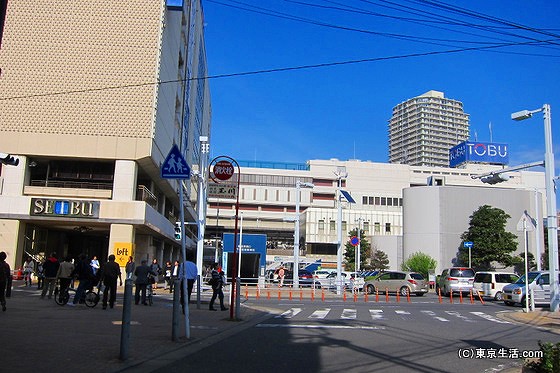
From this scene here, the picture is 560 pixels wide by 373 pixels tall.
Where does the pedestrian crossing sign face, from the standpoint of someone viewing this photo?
facing the viewer

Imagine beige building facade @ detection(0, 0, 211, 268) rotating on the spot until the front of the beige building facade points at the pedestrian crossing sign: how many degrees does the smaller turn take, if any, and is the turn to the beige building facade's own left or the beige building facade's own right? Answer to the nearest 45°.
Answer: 0° — it already faces it

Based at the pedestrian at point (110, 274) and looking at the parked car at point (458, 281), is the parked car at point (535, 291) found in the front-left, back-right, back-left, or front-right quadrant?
front-right

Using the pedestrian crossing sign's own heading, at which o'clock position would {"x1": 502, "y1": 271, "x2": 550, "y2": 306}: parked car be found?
The parked car is roughly at 8 o'clock from the pedestrian crossing sign.

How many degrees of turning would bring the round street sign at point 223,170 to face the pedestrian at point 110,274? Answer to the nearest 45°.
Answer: approximately 135° to its right

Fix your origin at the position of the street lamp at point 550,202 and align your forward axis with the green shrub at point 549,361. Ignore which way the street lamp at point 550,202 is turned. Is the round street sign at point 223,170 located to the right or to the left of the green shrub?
right

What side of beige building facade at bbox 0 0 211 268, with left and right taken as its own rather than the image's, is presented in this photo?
front

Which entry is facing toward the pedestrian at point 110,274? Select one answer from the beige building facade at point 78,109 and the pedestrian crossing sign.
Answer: the beige building facade

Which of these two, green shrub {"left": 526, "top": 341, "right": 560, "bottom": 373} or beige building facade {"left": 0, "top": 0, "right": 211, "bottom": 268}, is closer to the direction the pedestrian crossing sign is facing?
the green shrub

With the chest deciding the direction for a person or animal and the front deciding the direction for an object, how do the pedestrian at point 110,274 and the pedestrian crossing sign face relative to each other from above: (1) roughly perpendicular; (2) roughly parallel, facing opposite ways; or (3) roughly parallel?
roughly parallel, facing opposite ways

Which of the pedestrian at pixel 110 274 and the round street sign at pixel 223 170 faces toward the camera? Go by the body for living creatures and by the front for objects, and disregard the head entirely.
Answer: the round street sign

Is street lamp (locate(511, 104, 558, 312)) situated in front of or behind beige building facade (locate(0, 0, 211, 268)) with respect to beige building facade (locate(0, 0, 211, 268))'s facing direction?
in front
